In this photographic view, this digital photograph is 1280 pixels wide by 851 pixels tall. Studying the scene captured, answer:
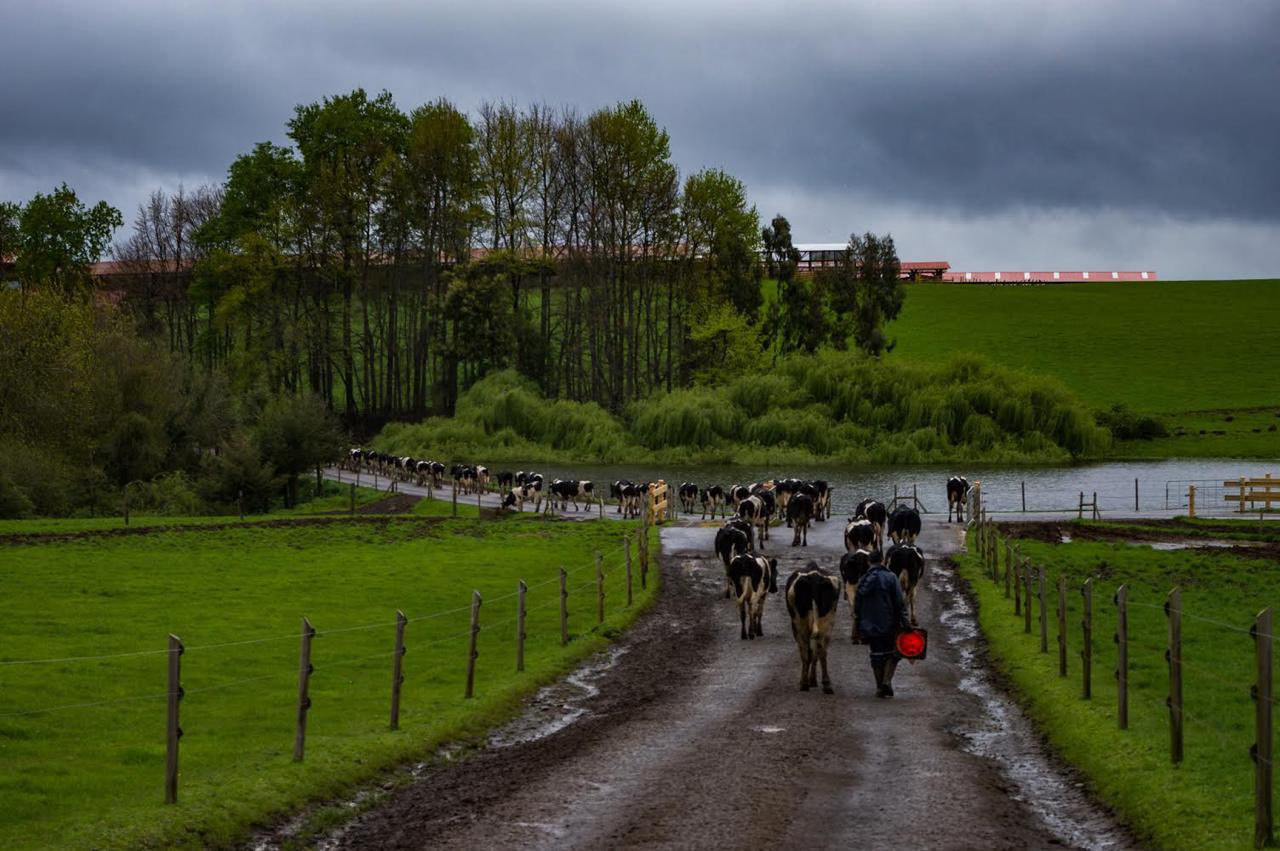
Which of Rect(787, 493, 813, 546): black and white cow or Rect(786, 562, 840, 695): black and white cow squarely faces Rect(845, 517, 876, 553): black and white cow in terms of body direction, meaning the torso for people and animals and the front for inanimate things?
Rect(786, 562, 840, 695): black and white cow

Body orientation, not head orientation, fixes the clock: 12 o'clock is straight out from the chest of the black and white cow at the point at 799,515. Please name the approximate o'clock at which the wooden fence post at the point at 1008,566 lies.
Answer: The wooden fence post is roughly at 5 o'clock from the black and white cow.

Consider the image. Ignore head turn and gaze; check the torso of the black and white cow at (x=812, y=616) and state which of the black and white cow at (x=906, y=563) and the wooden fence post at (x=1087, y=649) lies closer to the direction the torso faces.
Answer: the black and white cow

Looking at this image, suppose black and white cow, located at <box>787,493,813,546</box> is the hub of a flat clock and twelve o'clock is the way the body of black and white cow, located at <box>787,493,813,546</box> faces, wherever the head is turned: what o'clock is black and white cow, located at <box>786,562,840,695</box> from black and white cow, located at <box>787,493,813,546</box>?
black and white cow, located at <box>786,562,840,695</box> is roughly at 6 o'clock from black and white cow, located at <box>787,493,813,546</box>.

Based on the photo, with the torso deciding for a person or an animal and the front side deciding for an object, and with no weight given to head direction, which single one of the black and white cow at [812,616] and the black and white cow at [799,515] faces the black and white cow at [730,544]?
the black and white cow at [812,616]

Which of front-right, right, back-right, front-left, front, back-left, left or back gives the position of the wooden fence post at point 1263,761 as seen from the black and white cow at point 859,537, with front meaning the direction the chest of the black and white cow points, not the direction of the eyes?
back

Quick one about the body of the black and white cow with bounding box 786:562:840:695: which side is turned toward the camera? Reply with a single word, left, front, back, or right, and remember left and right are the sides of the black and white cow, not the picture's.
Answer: back

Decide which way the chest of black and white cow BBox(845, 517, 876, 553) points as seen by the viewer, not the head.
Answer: away from the camera

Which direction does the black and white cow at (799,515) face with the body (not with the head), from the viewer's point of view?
away from the camera

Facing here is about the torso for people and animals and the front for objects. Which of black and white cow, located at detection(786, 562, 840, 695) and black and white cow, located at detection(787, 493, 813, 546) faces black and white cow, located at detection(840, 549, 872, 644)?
black and white cow, located at detection(786, 562, 840, 695)
